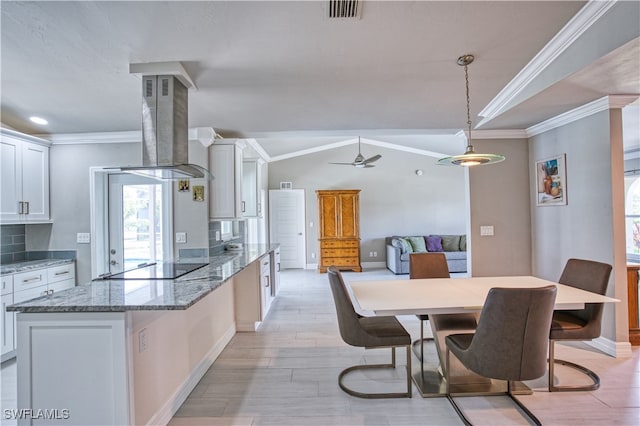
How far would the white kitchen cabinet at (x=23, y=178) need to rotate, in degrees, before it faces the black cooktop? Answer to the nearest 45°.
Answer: approximately 45° to its right

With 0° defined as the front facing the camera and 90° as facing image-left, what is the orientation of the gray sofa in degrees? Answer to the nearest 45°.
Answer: approximately 0°

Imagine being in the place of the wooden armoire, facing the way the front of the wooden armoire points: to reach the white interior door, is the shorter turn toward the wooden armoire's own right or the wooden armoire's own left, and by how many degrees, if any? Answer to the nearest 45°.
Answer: approximately 135° to the wooden armoire's own right

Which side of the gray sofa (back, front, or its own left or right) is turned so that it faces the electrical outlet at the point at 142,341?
front

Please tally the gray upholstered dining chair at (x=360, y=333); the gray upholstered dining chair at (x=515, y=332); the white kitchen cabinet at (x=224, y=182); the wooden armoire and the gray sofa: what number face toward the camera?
2

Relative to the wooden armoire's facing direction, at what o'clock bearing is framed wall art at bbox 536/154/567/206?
The framed wall art is roughly at 11 o'clock from the wooden armoire.

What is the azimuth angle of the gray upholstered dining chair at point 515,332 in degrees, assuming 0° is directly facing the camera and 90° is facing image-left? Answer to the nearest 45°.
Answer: approximately 135°

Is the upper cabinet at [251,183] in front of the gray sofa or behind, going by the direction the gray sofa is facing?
in front

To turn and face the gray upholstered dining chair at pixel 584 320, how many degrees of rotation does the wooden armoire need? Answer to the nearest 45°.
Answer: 0° — it already faces it

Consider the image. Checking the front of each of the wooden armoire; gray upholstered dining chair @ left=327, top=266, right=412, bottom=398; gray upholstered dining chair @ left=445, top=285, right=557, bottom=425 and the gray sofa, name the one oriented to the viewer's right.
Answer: gray upholstered dining chair @ left=327, top=266, right=412, bottom=398

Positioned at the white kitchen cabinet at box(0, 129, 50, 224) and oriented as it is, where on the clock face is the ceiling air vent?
The ceiling air vent is roughly at 1 o'clock from the white kitchen cabinet.

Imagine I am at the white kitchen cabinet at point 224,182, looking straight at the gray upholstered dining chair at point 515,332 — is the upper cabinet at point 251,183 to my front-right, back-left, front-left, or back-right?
back-left
